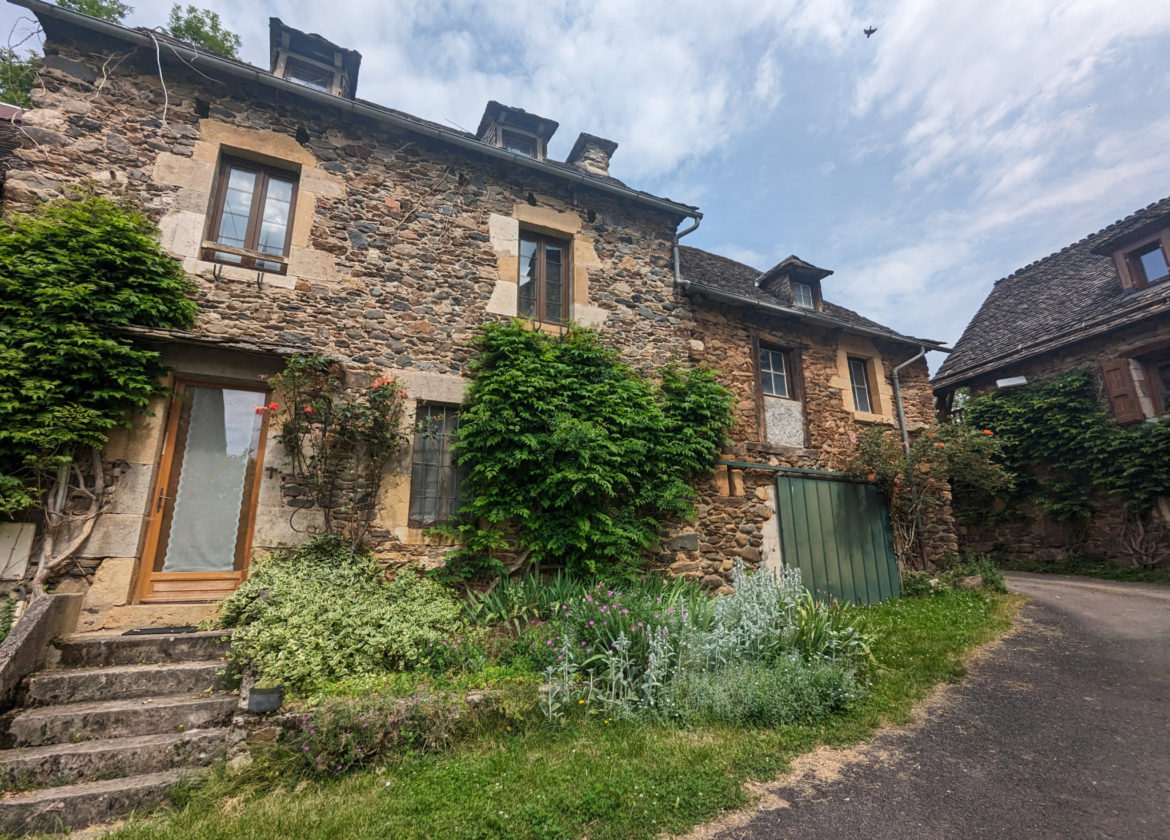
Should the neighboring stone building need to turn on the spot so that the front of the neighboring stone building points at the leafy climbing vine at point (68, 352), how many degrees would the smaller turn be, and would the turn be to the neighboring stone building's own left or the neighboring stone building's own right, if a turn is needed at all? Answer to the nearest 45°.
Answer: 0° — it already faces it

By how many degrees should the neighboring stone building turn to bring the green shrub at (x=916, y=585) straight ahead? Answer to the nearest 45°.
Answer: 0° — it already faces it

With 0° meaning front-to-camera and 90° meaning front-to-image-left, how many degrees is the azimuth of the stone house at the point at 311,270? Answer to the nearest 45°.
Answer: approximately 315°

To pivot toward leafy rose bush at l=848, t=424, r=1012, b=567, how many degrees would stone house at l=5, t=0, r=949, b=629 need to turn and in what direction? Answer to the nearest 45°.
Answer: approximately 45° to its left

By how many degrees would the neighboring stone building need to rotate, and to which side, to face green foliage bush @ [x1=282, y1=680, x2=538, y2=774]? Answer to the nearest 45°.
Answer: approximately 45° to its left

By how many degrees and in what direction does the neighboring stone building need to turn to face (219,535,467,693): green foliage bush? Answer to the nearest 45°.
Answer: approximately 45° to its left

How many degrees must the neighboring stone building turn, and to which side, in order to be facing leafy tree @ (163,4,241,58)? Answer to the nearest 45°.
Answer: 0° — it already faces it

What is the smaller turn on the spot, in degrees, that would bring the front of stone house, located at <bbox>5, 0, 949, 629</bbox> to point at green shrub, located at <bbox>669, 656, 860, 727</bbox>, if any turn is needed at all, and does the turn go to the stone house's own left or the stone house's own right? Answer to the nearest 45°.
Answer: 0° — it already faces it

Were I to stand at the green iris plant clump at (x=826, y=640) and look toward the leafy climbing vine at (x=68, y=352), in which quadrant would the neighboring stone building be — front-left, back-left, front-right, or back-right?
back-right

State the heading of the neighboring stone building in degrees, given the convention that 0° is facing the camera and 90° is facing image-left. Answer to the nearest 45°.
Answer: approximately 45°

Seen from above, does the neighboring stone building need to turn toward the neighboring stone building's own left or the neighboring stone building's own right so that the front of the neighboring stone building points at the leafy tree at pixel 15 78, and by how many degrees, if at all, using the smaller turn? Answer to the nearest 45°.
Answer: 0° — it already faces it
